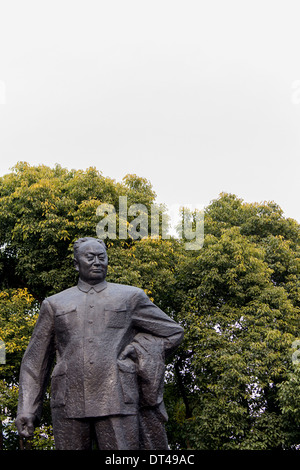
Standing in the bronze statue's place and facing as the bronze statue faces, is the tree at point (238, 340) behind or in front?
behind

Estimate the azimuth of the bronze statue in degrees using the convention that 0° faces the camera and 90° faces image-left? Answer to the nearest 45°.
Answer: approximately 0°
